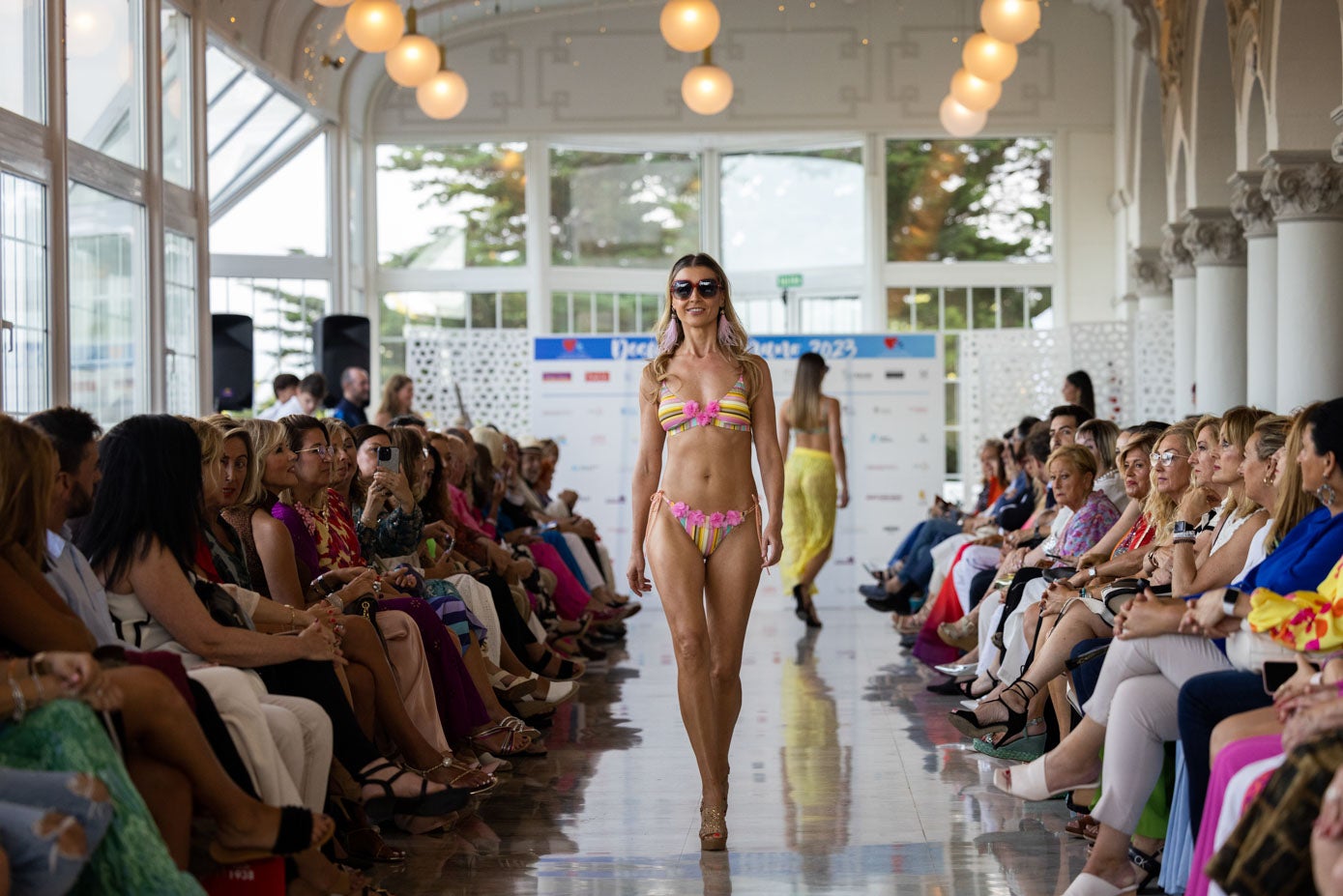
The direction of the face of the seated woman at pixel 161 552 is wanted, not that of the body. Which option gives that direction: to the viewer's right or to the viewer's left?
to the viewer's right

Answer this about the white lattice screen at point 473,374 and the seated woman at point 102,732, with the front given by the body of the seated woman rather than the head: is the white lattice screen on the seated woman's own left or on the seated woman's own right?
on the seated woman's own left

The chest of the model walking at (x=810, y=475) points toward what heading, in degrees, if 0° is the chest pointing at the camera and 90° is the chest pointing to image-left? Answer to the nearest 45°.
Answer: approximately 180°

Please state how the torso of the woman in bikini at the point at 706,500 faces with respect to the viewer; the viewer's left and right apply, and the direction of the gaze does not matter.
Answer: facing the viewer

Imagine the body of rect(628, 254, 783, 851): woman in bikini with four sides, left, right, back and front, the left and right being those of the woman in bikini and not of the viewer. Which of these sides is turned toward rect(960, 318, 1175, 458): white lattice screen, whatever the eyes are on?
back

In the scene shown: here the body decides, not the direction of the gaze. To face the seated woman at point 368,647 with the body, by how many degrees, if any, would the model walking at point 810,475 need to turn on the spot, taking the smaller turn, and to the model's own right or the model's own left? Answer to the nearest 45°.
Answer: approximately 180°

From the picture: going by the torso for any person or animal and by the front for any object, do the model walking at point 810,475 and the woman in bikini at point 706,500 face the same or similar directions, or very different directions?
very different directions

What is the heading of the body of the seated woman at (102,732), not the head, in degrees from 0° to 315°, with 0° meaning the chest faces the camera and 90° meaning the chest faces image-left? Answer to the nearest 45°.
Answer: approximately 270°

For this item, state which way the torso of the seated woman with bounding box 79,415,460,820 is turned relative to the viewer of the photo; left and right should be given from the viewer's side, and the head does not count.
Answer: facing to the right of the viewer

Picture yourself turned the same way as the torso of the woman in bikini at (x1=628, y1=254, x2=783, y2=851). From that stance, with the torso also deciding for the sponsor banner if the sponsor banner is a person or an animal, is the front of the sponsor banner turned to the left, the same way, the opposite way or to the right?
the same way

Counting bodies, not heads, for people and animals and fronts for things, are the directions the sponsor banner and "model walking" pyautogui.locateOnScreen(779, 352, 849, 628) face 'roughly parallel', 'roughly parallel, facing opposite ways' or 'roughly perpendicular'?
roughly parallel, facing opposite ways

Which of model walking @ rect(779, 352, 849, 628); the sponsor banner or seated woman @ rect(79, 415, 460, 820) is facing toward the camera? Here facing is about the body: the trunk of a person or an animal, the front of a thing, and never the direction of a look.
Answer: the sponsor banner

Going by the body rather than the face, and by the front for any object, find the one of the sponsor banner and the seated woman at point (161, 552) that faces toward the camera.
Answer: the sponsor banner

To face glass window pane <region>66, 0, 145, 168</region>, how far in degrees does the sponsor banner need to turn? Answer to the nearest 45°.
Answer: approximately 45° to its right

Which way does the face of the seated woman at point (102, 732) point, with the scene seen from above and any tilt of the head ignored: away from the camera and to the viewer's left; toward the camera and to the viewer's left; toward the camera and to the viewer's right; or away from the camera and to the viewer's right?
away from the camera and to the viewer's right

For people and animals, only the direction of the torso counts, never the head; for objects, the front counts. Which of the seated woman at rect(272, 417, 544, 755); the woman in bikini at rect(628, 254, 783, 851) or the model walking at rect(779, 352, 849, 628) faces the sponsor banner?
the model walking

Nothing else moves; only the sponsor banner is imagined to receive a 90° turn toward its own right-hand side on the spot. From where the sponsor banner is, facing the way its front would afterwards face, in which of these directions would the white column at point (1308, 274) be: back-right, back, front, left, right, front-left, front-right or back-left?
back-left

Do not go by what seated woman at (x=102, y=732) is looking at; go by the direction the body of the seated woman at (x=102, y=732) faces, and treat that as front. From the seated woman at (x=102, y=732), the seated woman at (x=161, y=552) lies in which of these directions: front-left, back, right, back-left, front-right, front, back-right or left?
left
